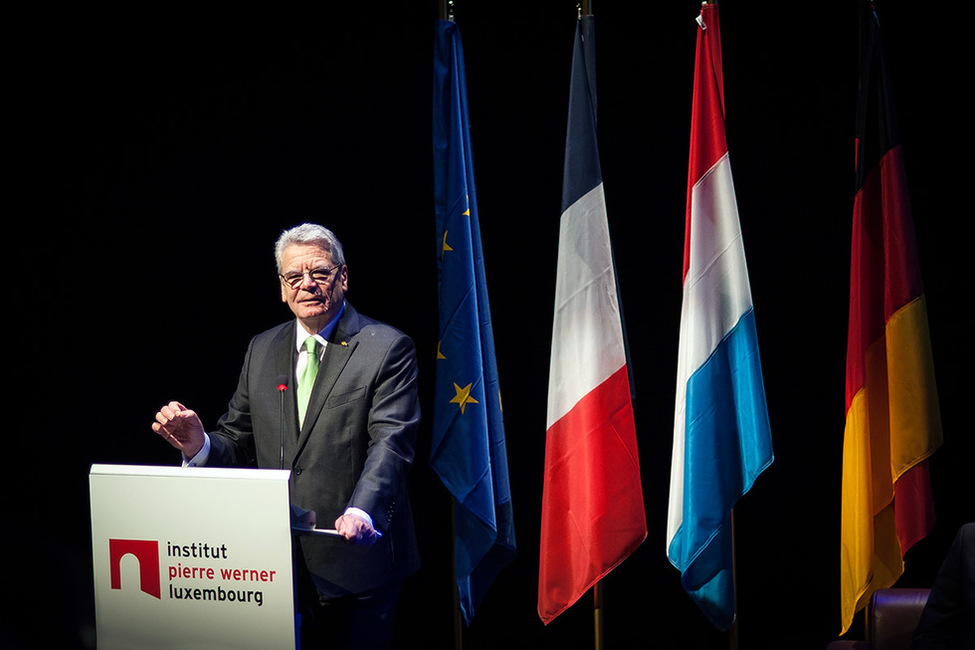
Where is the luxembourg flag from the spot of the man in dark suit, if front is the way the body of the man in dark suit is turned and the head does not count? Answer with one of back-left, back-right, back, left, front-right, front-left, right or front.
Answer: back-left

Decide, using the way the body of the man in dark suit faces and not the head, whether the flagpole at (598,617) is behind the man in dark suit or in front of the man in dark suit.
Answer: behind

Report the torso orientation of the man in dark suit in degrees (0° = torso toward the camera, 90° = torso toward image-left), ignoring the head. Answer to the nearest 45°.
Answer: approximately 45°
